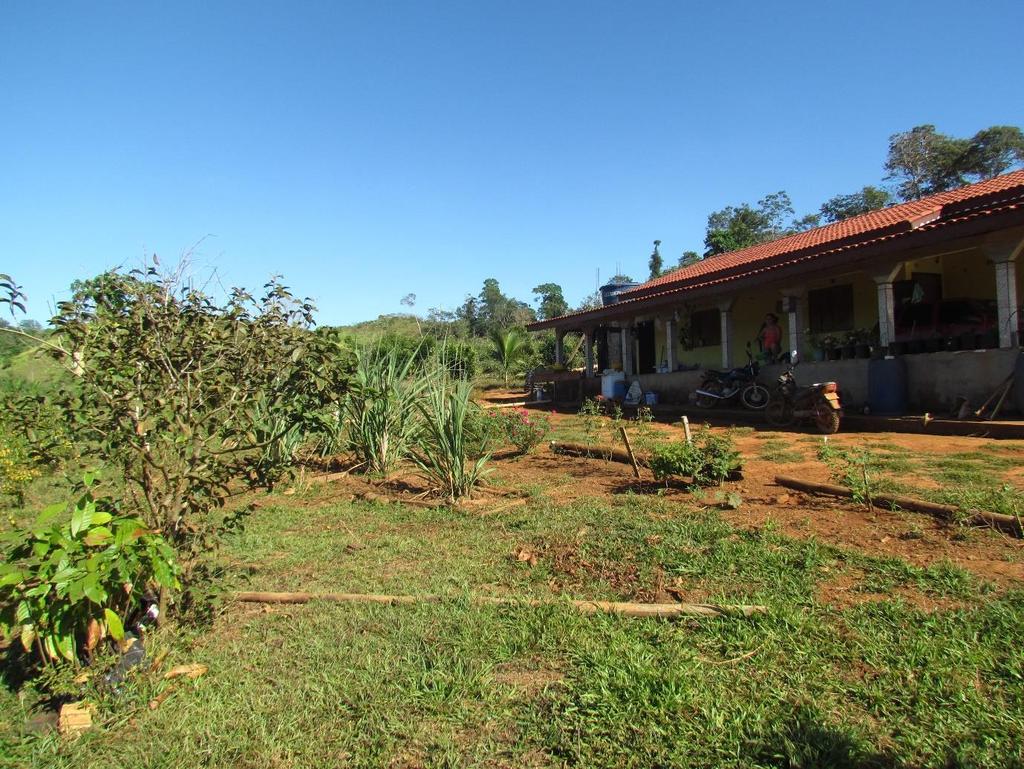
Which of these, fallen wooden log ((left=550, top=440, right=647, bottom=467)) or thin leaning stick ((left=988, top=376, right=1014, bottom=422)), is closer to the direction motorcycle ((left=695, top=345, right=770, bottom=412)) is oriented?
the thin leaning stick

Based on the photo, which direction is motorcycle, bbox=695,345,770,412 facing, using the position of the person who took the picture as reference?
facing to the right of the viewer

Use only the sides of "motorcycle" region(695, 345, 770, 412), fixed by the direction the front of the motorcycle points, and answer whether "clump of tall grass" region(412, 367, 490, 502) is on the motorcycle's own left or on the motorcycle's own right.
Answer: on the motorcycle's own right

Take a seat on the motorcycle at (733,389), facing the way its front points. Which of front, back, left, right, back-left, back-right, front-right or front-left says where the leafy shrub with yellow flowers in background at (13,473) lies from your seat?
back-right

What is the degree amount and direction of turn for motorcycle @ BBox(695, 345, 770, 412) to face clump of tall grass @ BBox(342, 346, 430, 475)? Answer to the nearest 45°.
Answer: approximately 135° to its right

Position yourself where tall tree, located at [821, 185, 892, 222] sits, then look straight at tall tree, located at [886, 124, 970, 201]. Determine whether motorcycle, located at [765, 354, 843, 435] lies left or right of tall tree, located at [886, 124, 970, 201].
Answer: right

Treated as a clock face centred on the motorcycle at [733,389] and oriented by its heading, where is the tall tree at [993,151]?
The tall tree is roughly at 10 o'clock from the motorcycle.

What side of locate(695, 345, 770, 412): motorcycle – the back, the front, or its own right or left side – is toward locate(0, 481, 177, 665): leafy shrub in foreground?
right
